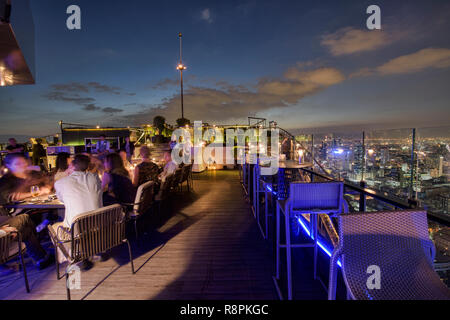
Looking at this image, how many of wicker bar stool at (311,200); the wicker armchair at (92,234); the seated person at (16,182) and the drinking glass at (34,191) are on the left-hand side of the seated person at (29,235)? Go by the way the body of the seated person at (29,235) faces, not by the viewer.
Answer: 2

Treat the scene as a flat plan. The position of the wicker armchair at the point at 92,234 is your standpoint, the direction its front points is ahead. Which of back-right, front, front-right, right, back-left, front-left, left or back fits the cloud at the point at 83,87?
front-right

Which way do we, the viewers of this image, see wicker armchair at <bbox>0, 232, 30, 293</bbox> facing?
facing away from the viewer and to the right of the viewer

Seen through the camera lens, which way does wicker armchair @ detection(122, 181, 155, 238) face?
facing away from the viewer and to the left of the viewer

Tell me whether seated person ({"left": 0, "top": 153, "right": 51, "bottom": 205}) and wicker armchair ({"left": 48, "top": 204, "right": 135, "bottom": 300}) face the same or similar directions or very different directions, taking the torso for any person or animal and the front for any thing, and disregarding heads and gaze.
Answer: very different directions

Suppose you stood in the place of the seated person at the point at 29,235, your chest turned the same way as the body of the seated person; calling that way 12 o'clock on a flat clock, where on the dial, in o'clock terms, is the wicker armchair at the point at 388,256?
The wicker armchair is roughly at 2 o'clock from the seated person.

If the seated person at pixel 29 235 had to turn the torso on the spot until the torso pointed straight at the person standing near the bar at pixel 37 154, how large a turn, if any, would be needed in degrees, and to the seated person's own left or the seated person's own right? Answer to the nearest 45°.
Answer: approximately 90° to the seated person's own left

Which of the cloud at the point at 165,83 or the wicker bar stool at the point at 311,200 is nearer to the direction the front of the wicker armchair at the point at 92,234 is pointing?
the cloud

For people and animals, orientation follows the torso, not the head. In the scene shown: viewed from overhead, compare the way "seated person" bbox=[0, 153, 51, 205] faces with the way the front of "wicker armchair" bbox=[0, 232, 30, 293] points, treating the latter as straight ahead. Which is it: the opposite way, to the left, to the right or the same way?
to the right

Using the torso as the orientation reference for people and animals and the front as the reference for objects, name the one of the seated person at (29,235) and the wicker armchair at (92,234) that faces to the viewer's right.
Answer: the seated person
